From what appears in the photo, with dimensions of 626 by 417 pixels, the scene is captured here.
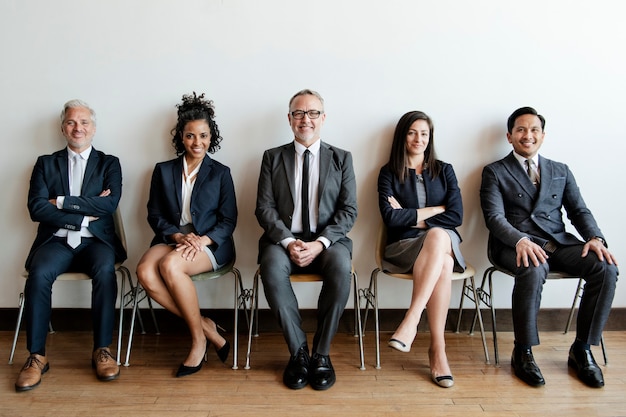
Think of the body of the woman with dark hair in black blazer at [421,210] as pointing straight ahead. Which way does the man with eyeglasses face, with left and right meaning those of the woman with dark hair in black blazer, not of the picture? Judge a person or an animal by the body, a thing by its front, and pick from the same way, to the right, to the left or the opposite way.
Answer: the same way

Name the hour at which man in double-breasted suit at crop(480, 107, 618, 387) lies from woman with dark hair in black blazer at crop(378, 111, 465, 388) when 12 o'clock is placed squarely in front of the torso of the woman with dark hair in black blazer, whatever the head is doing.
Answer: The man in double-breasted suit is roughly at 9 o'clock from the woman with dark hair in black blazer.

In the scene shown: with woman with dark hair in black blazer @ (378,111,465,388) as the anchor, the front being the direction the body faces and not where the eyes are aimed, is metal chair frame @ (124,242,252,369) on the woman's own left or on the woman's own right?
on the woman's own right

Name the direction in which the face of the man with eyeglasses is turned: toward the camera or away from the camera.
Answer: toward the camera

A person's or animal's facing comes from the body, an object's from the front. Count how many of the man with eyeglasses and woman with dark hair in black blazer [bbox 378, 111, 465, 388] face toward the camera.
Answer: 2

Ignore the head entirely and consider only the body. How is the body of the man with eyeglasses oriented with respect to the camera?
toward the camera

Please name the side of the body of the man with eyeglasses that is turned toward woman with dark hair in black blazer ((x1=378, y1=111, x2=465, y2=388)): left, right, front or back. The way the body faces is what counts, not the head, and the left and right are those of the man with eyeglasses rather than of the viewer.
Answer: left

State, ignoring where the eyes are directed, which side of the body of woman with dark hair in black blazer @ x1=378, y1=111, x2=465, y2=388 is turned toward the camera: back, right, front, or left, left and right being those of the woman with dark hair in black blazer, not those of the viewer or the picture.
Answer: front

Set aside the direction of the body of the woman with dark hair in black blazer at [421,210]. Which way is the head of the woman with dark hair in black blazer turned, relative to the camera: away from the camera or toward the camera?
toward the camera

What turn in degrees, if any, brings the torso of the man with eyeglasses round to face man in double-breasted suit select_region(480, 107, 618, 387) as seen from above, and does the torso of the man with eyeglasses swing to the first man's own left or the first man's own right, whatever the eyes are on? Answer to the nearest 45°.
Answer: approximately 90° to the first man's own left

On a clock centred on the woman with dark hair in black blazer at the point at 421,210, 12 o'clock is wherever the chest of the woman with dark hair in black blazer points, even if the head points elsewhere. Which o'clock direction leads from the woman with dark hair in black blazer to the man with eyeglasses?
The man with eyeglasses is roughly at 2 o'clock from the woman with dark hair in black blazer.
